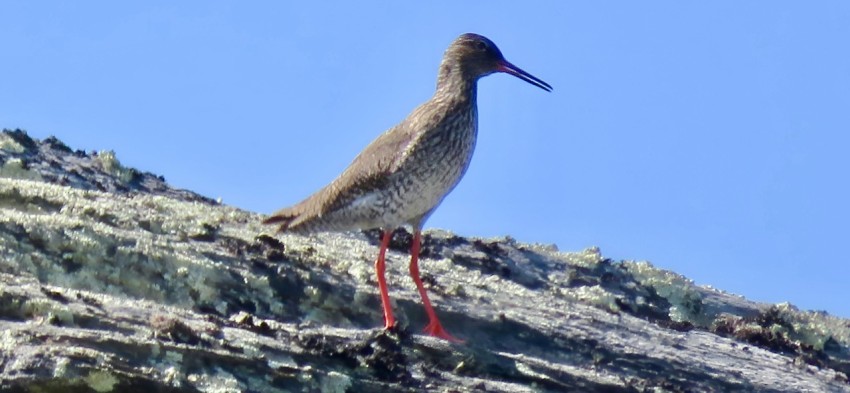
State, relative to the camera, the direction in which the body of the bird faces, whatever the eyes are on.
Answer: to the viewer's right
